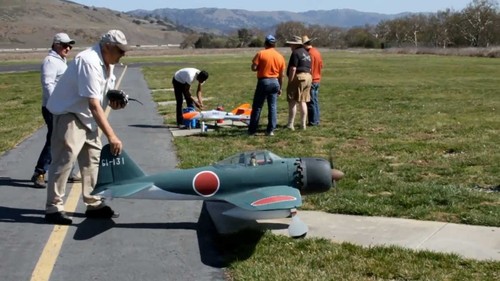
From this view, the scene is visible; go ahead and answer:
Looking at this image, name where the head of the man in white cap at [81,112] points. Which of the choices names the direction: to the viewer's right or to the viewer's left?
to the viewer's right

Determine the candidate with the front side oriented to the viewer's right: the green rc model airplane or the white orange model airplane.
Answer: the green rc model airplane

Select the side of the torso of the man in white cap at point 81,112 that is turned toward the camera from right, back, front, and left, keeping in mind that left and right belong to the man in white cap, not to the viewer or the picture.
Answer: right

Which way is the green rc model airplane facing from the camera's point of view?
to the viewer's right

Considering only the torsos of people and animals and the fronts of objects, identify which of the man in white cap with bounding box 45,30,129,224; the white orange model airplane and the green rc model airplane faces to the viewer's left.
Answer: the white orange model airplane

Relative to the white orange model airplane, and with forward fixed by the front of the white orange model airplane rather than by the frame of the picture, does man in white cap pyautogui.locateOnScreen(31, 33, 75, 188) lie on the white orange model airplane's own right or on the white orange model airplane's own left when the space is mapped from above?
on the white orange model airplane's own left

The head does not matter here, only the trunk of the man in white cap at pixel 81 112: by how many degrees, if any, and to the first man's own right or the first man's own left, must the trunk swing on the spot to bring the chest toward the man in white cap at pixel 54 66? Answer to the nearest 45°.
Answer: approximately 90° to the first man's own left

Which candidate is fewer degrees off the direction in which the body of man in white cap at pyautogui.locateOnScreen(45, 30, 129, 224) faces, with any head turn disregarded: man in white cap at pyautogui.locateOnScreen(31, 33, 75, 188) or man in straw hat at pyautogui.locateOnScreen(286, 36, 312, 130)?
the man in straw hat

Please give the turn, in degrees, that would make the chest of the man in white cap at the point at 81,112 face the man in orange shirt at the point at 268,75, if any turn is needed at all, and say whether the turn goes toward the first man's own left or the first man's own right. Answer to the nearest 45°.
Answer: approximately 45° to the first man's own left

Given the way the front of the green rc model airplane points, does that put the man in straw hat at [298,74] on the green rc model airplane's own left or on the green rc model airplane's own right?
on the green rc model airplane's own left

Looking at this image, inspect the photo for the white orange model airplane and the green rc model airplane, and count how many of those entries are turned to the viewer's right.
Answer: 1

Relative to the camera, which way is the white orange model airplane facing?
to the viewer's left
